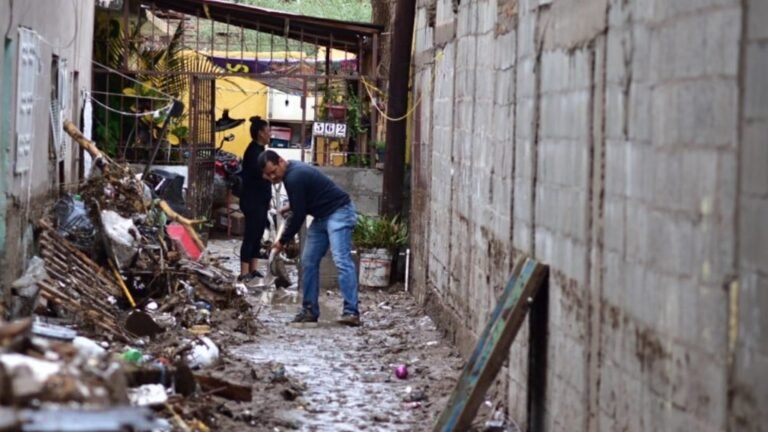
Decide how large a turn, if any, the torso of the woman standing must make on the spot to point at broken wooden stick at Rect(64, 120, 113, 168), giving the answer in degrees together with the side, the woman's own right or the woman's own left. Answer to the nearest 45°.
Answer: approximately 135° to the woman's own right

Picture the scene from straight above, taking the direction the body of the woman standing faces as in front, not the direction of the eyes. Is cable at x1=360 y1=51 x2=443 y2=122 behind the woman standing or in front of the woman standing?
in front

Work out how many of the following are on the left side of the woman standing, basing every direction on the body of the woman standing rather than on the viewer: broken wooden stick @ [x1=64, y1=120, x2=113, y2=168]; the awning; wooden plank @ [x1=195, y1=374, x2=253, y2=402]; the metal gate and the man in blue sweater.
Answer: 2

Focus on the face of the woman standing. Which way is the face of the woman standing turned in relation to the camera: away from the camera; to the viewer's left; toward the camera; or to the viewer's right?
to the viewer's right

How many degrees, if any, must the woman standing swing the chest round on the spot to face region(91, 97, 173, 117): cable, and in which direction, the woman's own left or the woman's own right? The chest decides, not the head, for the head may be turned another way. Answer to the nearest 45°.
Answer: approximately 135° to the woman's own left

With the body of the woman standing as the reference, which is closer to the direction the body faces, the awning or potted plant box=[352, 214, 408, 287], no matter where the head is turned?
the potted plant

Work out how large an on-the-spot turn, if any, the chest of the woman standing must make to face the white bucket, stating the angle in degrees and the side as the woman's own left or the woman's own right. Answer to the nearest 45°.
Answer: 0° — they already face it

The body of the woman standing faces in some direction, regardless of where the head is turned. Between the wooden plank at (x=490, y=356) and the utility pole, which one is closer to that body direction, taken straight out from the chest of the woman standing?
the utility pole
